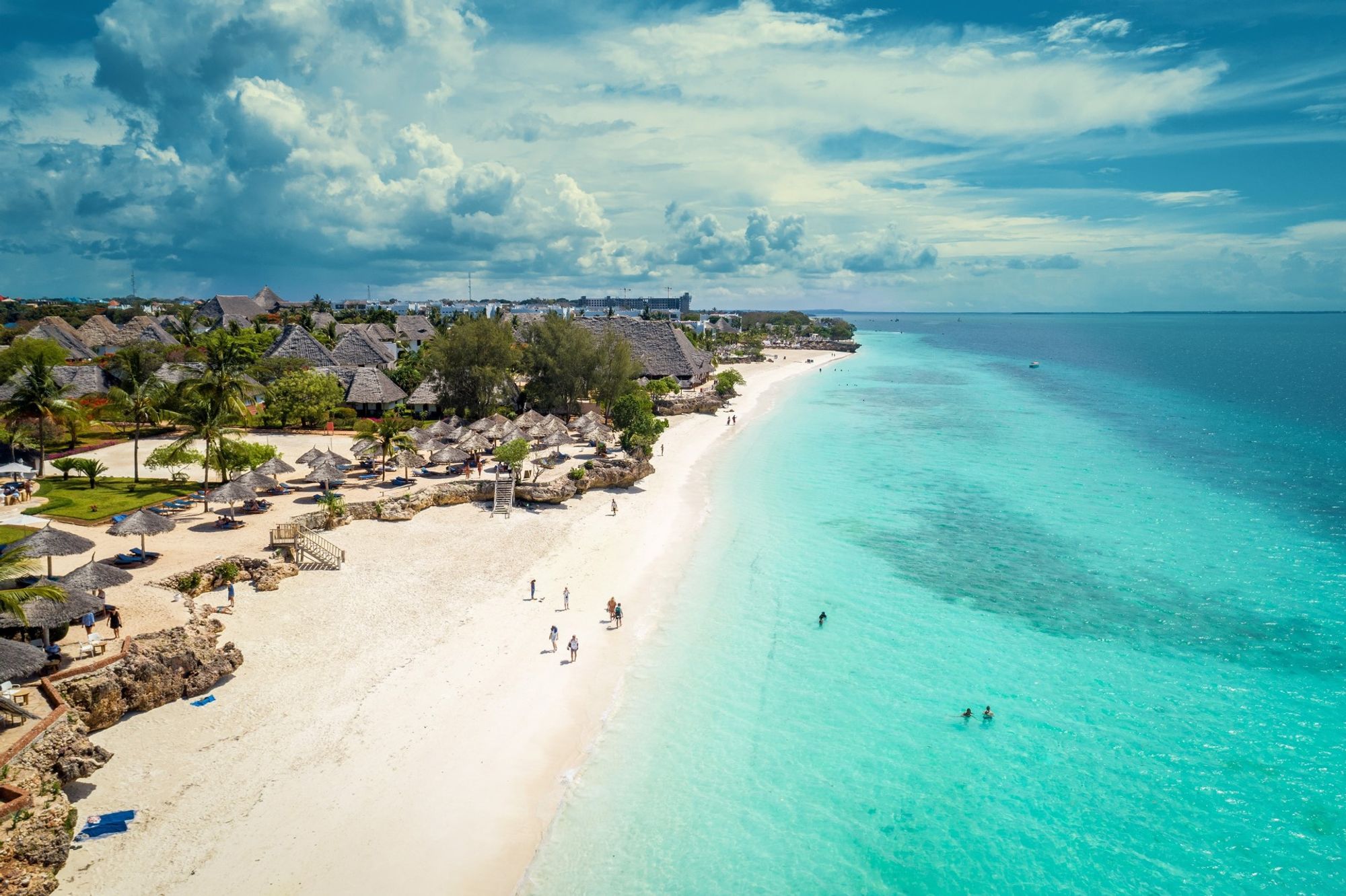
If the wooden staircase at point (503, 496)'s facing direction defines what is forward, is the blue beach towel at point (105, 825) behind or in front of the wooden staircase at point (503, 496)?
in front

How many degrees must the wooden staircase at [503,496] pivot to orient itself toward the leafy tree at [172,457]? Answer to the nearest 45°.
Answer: approximately 90° to its right

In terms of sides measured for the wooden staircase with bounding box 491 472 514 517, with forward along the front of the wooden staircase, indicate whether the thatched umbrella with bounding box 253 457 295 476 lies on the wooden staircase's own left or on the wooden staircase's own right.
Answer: on the wooden staircase's own right

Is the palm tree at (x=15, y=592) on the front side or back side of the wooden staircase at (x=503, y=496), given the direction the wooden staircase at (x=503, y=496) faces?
on the front side

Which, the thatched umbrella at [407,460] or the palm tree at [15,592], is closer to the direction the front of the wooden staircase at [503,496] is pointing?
the palm tree

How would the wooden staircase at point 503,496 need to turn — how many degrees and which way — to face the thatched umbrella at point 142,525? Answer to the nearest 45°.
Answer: approximately 45° to its right

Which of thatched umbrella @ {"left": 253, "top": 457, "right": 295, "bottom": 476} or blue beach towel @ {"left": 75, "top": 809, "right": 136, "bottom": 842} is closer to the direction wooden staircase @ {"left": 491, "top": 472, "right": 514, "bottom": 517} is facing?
the blue beach towel

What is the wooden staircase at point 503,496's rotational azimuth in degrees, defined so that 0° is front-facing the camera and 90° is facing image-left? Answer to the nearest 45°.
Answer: approximately 0°

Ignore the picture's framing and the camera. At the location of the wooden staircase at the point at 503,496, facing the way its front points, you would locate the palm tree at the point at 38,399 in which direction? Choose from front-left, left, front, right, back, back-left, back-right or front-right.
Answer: right

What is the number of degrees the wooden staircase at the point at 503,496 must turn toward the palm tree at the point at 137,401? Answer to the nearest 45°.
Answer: approximately 135° to its right
